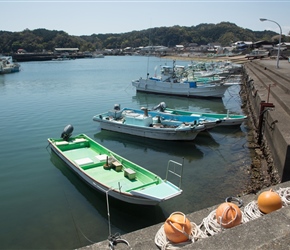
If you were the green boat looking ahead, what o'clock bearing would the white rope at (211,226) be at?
The white rope is roughly at 1 o'clock from the green boat.

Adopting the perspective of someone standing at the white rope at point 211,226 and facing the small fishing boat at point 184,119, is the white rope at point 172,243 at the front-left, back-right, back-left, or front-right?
back-left

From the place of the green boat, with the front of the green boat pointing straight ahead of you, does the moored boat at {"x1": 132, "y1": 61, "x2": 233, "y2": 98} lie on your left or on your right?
on your left

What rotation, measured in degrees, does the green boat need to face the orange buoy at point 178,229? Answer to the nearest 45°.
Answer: approximately 45° to its right

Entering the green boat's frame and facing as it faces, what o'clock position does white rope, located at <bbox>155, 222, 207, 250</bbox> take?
The white rope is roughly at 1 o'clock from the green boat.

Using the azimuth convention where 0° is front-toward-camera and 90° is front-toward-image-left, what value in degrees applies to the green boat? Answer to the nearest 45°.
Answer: approximately 315°

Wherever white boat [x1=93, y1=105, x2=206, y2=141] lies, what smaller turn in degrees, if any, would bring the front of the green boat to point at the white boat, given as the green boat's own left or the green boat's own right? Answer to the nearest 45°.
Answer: approximately 135° to the green boat's own left

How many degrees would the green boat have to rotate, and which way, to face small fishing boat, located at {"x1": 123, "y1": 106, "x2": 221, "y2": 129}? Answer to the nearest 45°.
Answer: approximately 90° to its left

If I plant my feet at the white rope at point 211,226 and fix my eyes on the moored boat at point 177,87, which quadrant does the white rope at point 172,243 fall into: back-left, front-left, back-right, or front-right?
back-left

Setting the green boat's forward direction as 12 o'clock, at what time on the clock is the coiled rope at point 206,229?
The coiled rope is roughly at 1 o'clock from the green boat.

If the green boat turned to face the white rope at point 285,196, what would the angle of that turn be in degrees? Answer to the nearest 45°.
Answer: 0° — it already faces it

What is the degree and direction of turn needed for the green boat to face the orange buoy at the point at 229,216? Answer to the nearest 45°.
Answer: approximately 45° to its right

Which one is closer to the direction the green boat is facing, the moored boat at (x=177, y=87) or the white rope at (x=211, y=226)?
the white rope
